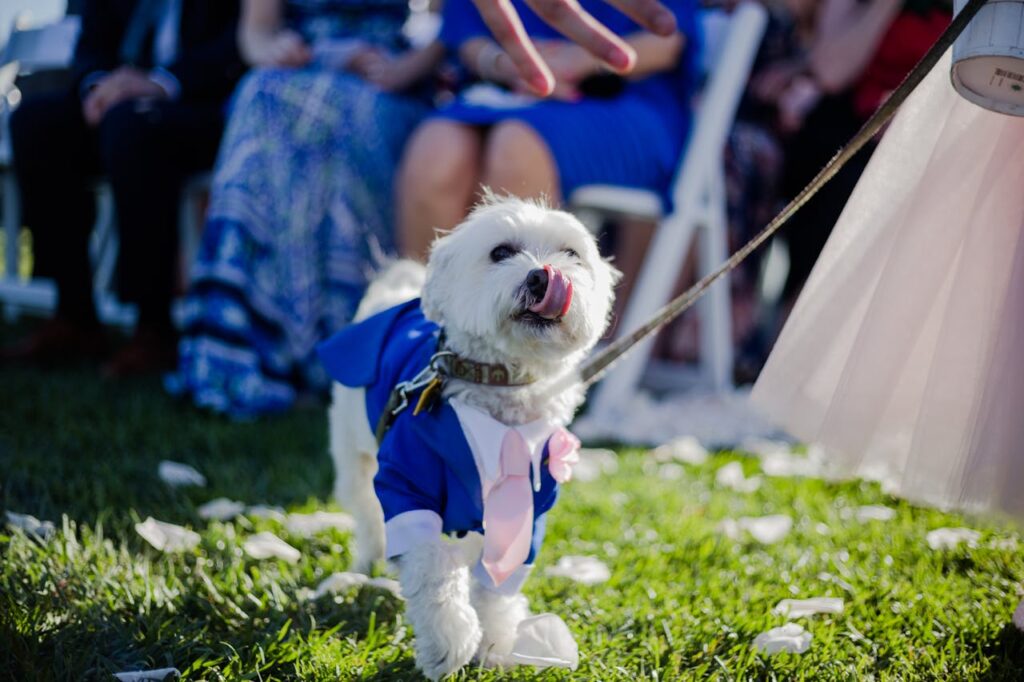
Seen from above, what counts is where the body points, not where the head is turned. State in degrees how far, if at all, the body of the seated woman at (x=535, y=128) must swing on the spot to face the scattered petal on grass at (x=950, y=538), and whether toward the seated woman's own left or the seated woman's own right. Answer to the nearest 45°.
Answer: approximately 90° to the seated woman's own left

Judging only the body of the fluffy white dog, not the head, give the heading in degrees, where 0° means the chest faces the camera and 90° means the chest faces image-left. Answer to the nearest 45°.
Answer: approximately 315°

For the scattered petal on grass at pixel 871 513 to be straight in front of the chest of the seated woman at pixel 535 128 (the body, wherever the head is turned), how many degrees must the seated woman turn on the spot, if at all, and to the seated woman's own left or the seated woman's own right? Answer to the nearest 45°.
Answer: approximately 90° to the seated woman's own left

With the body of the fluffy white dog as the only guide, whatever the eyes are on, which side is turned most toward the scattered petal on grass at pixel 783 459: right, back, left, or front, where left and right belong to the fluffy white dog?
left

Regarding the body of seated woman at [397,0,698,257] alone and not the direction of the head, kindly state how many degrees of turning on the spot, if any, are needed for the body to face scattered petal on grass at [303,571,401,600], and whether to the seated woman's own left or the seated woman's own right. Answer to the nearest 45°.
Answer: approximately 45° to the seated woman's own left

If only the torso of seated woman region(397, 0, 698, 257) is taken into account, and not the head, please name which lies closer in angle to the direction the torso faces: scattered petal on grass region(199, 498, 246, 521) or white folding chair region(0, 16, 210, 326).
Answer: the scattered petal on grass

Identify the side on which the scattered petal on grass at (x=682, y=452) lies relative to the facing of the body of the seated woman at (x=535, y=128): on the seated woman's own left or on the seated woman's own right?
on the seated woman's own left
